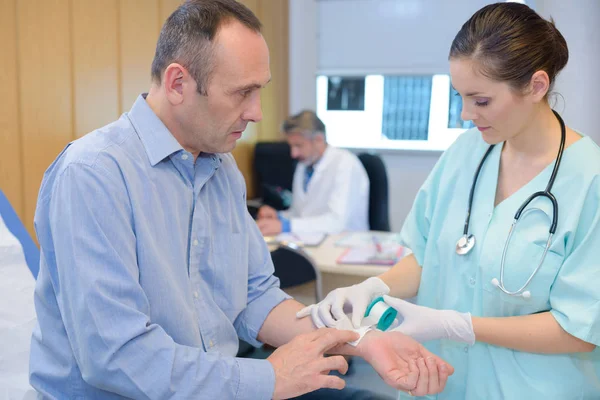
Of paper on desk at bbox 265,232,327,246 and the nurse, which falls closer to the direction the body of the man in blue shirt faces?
the nurse

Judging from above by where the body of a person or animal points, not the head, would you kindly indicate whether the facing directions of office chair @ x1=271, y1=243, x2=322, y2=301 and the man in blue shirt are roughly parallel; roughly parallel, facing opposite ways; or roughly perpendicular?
roughly perpendicular

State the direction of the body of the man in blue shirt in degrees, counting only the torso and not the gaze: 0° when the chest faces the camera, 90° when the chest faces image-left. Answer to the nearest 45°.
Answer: approximately 315°
